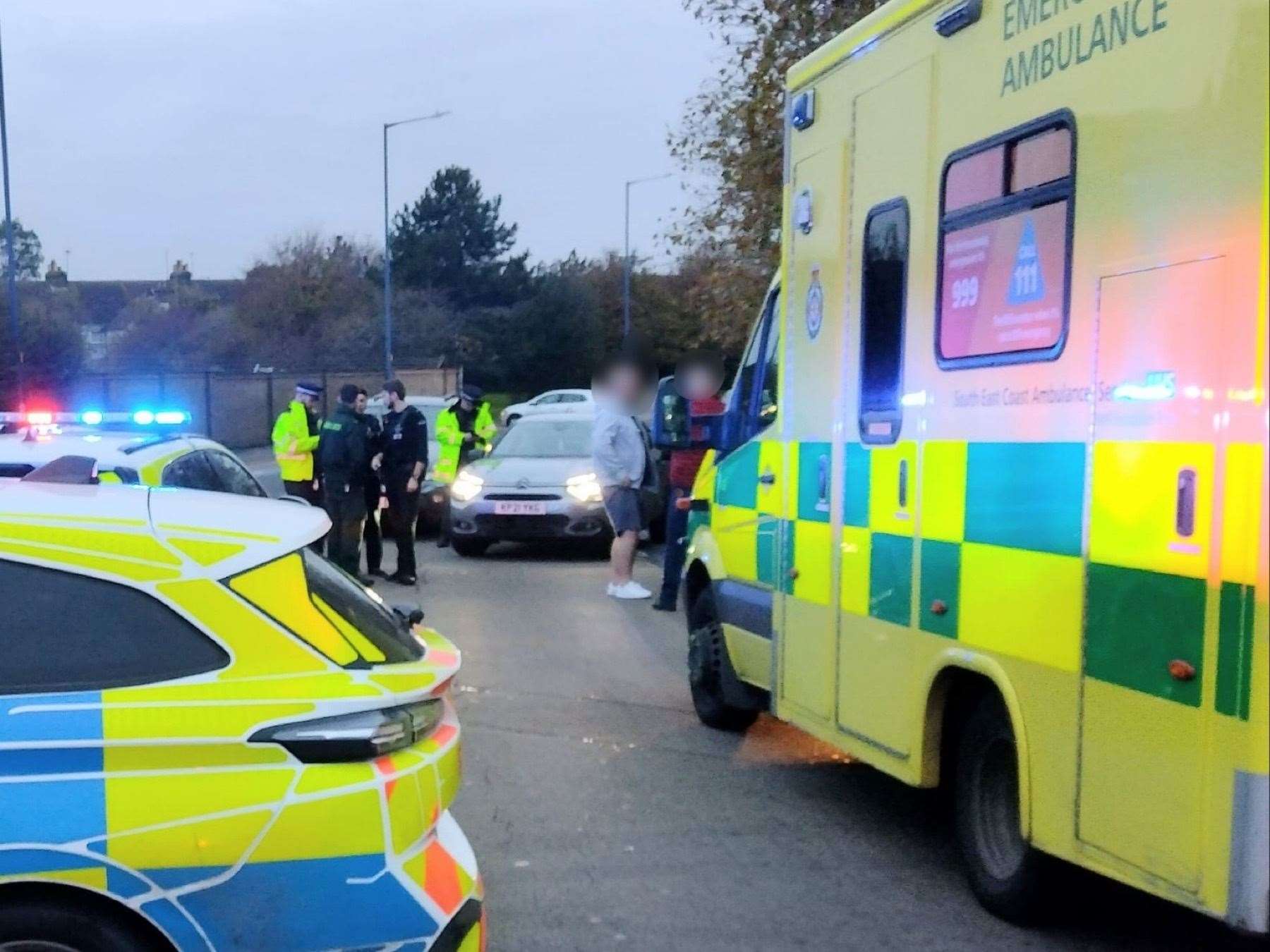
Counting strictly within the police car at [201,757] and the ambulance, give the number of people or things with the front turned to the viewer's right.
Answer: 0

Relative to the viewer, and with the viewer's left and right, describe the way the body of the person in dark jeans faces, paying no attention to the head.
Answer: facing the viewer and to the left of the viewer

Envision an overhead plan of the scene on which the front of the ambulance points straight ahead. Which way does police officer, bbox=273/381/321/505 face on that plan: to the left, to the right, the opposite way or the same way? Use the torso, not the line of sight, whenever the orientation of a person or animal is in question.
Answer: to the right

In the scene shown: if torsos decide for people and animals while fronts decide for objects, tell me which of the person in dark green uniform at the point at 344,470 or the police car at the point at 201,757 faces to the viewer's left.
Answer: the police car

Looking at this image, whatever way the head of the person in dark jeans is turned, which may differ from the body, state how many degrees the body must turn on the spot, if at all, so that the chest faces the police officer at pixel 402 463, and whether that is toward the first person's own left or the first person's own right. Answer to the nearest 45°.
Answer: approximately 90° to the first person's own right

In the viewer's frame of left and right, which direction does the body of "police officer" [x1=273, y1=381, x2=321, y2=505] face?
facing to the right of the viewer

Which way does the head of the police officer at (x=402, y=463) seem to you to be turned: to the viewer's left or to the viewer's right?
to the viewer's left

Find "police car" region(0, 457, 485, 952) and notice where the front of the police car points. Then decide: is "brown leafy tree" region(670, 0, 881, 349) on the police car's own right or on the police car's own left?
on the police car's own right

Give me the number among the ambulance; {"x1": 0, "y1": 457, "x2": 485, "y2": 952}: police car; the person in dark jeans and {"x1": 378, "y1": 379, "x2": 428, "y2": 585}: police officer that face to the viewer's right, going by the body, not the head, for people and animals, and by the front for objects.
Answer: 0

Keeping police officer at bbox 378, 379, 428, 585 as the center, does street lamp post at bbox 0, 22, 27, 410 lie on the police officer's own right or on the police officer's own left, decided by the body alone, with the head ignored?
on the police officer's own right

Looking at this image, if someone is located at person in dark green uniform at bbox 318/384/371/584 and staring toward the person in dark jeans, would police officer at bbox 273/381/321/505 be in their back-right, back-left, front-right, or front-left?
back-left

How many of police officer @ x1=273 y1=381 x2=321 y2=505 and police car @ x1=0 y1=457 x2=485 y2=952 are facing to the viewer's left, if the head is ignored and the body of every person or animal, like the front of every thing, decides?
1

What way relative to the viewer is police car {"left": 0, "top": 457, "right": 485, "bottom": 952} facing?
to the viewer's left
